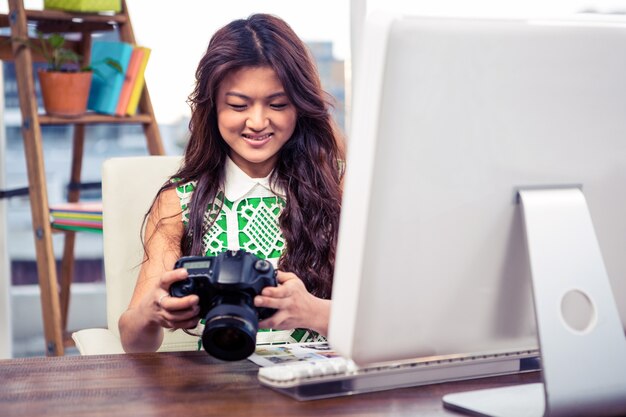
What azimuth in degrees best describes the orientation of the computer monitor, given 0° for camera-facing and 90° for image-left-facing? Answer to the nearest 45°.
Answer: approximately 135°

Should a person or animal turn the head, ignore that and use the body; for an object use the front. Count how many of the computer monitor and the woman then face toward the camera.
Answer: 1

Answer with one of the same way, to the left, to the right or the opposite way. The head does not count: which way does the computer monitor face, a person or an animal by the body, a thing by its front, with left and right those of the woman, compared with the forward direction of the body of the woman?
the opposite way

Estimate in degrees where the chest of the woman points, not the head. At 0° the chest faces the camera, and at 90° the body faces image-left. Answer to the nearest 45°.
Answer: approximately 0°

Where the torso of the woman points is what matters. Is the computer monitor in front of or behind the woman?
in front

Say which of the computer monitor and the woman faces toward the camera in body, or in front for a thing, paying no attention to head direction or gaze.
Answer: the woman

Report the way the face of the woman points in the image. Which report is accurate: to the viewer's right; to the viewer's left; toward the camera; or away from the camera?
toward the camera
